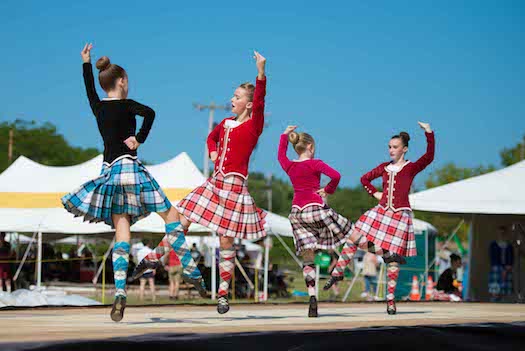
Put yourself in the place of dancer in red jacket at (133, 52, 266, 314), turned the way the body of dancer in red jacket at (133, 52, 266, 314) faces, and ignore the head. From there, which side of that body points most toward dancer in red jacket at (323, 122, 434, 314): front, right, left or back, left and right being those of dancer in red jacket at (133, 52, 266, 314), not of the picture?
back

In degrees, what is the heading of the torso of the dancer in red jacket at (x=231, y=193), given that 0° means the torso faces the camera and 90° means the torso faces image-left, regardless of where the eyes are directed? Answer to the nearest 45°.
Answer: approximately 45°

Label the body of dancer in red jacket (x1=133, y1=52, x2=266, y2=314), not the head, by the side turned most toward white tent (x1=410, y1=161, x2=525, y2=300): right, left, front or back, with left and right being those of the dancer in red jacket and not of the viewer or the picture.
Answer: back

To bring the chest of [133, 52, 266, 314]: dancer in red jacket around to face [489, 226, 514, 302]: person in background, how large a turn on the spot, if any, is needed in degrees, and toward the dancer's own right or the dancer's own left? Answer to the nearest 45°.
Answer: approximately 180°

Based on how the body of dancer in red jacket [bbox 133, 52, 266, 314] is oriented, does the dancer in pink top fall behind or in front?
behind
